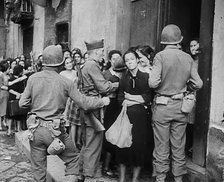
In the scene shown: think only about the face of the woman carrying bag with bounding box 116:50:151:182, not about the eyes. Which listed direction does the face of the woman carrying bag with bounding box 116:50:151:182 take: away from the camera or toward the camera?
toward the camera

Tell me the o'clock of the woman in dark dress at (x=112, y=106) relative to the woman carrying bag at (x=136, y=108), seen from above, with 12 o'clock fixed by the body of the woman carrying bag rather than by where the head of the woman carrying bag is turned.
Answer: The woman in dark dress is roughly at 5 o'clock from the woman carrying bag.

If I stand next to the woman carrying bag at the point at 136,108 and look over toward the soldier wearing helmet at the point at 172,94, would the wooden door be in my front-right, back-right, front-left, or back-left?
front-left

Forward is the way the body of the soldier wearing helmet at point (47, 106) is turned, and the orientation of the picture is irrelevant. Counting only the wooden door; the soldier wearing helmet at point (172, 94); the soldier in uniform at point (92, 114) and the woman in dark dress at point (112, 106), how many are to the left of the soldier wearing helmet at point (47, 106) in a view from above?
0

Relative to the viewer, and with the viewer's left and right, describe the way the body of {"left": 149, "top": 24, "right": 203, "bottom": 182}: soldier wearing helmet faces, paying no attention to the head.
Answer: facing away from the viewer

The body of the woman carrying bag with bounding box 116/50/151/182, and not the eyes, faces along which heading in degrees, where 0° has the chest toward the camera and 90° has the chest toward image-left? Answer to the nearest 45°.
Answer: approximately 0°

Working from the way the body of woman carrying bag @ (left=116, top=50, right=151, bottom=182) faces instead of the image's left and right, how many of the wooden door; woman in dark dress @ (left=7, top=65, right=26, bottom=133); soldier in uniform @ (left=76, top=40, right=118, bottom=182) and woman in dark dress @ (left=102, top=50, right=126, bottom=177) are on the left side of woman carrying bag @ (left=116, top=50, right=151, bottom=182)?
1
